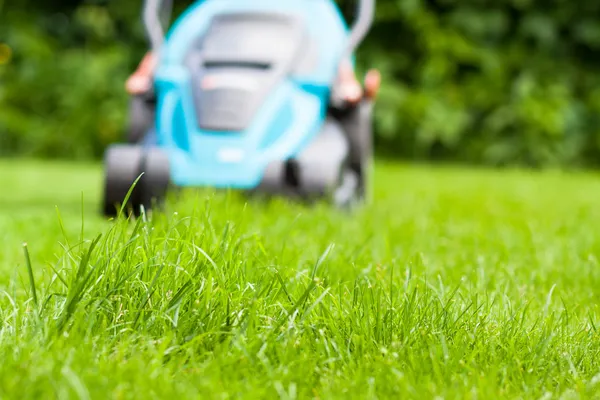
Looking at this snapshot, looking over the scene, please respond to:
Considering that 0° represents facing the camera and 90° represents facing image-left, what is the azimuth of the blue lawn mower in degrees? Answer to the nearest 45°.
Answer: approximately 0°
